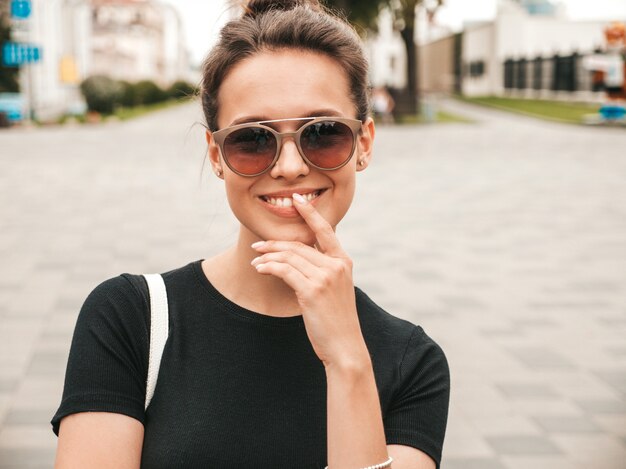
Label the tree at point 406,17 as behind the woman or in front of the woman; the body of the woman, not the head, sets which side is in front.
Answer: behind

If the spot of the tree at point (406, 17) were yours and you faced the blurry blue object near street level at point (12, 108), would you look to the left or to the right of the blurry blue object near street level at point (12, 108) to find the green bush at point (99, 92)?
right

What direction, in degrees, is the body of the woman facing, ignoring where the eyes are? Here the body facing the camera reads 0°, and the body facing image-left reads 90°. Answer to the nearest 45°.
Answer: approximately 0°

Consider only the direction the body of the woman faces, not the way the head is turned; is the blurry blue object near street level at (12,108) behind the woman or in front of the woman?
behind

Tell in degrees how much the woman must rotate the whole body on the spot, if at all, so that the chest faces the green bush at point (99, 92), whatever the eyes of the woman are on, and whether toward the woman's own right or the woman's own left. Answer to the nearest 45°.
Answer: approximately 180°

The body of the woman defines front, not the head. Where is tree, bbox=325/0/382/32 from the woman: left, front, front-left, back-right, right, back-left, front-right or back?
back
